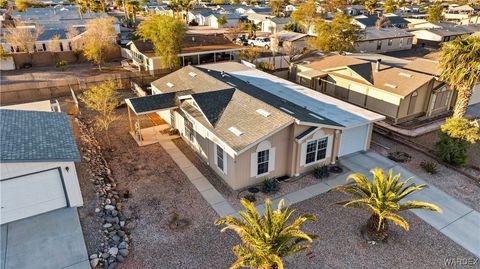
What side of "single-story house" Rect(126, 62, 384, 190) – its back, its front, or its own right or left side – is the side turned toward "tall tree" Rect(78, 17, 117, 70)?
back

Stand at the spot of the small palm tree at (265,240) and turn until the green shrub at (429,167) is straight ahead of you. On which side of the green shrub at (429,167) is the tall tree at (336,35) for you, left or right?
left

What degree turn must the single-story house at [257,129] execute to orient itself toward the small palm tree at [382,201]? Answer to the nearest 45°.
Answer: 0° — it already faces it

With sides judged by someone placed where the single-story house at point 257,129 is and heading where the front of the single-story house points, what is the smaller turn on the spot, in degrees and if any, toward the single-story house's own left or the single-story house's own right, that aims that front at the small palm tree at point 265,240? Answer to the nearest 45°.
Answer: approximately 45° to the single-story house's own right

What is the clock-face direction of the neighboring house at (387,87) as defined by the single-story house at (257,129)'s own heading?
The neighboring house is roughly at 9 o'clock from the single-story house.

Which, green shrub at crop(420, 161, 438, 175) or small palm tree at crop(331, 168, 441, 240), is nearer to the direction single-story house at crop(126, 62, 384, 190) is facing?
the small palm tree

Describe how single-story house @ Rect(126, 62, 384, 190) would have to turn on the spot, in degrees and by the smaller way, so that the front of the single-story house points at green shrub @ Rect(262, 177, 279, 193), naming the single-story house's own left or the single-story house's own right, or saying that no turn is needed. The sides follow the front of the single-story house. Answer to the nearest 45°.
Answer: approximately 45° to the single-story house's own right

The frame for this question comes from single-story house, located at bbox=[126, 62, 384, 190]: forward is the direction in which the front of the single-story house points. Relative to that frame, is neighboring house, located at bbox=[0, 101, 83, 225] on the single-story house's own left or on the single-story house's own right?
on the single-story house's own right

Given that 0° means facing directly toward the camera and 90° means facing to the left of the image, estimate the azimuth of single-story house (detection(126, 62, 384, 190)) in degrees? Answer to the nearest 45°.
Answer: approximately 315°

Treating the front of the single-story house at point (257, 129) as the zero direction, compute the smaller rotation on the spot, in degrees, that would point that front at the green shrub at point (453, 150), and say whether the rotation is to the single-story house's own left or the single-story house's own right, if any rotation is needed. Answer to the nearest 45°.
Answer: approximately 45° to the single-story house's own left

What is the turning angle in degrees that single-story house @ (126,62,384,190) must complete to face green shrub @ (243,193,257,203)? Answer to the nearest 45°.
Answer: approximately 45° to its right

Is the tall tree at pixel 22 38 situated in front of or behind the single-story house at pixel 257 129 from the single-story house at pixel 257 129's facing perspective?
behind

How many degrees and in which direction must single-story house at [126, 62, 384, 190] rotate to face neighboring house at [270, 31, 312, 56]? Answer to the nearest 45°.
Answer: approximately 135° to its left

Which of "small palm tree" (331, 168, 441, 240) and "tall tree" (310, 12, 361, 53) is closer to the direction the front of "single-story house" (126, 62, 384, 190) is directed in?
the small palm tree
